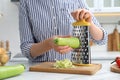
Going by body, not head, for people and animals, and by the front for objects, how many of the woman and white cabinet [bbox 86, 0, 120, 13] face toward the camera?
2

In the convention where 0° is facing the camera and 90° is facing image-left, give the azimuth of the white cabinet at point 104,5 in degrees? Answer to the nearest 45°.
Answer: approximately 0°

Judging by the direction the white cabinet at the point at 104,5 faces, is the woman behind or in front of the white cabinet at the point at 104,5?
in front

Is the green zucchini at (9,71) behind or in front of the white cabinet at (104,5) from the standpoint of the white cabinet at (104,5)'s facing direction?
in front
